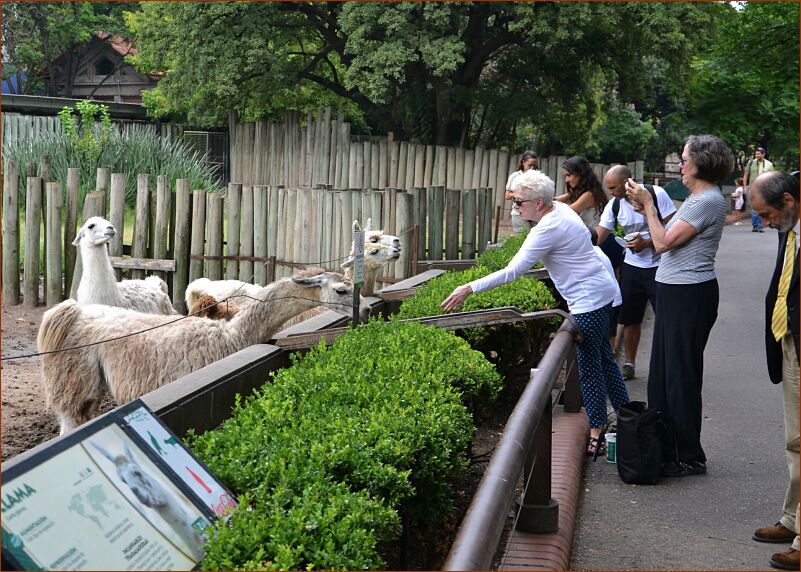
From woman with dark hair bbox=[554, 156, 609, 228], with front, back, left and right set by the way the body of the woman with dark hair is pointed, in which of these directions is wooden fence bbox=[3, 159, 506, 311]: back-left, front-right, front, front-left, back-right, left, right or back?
front-right

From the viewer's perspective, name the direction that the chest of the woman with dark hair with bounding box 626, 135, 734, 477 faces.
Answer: to the viewer's left

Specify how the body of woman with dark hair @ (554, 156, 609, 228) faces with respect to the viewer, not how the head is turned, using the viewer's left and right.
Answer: facing to the left of the viewer

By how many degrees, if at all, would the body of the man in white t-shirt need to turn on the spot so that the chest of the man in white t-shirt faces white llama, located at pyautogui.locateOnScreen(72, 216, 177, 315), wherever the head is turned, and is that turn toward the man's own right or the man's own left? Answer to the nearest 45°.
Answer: approximately 45° to the man's own right

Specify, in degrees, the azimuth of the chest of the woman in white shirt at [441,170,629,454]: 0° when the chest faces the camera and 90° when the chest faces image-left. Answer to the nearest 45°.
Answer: approximately 90°

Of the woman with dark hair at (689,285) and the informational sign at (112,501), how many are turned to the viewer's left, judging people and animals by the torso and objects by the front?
1

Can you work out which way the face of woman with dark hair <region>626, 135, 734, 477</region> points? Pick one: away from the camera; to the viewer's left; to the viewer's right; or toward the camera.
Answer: to the viewer's left

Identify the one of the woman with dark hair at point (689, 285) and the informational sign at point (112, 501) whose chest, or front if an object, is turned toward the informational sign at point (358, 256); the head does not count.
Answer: the woman with dark hair

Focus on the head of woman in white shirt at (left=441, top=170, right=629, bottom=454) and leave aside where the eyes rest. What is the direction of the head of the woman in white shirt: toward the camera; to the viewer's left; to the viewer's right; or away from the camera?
to the viewer's left

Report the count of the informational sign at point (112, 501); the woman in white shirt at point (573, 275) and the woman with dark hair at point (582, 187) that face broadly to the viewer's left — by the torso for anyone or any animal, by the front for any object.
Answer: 2
